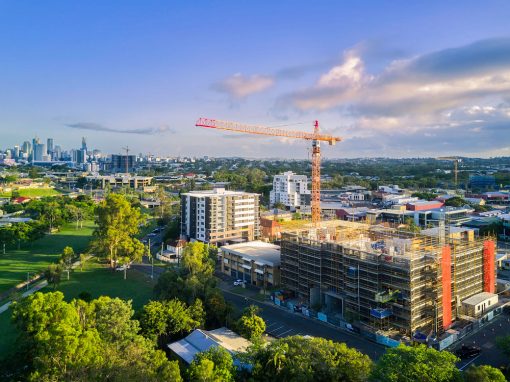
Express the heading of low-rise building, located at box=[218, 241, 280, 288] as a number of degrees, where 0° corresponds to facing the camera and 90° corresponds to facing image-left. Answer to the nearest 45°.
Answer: approximately 45°

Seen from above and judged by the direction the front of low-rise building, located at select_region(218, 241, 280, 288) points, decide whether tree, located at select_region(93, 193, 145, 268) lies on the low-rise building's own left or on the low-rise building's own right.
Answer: on the low-rise building's own right

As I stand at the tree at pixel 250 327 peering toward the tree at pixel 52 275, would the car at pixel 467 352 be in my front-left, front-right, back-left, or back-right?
back-right

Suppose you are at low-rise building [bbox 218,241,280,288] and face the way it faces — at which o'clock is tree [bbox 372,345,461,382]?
The tree is roughly at 10 o'clock from the low-rise building.

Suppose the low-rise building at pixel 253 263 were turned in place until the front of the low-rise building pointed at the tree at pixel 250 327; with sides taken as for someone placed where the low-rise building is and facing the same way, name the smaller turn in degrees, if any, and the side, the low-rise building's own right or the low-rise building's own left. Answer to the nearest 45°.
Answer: approximately 45° to the low-rise building's own left

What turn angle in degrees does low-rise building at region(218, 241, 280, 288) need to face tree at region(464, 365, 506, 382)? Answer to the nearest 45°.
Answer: approximately 45° to its left
